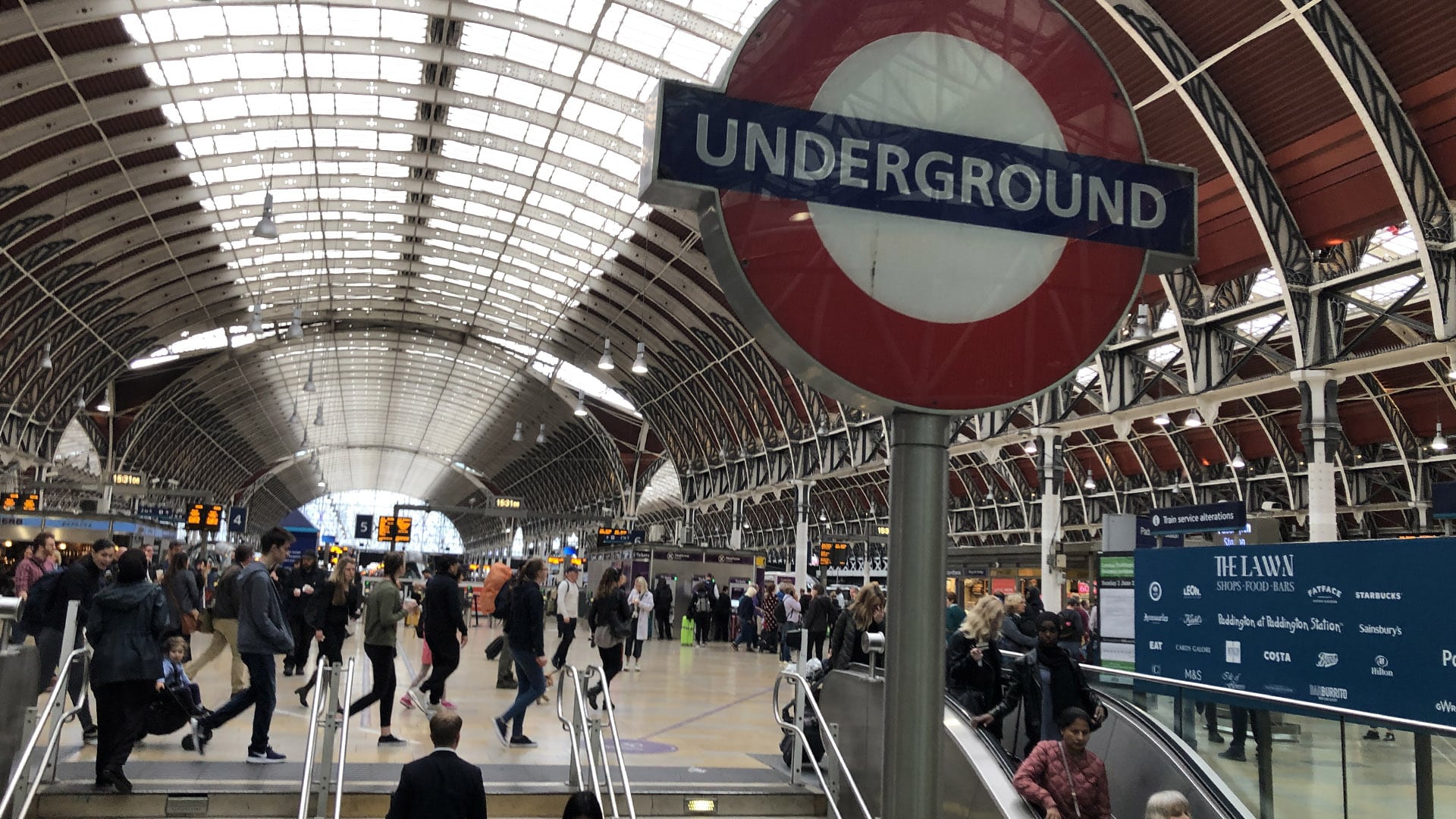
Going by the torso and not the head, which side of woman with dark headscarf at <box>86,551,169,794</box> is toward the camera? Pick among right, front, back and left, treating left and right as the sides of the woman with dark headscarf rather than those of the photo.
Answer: back

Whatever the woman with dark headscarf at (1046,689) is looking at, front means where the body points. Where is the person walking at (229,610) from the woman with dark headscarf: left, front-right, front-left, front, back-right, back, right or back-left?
right

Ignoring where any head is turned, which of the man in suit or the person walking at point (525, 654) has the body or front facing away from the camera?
the man in suit

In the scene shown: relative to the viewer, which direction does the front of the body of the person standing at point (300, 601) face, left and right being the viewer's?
facing the viewer

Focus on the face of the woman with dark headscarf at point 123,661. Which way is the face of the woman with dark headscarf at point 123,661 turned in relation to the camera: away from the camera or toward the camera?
away from the camera

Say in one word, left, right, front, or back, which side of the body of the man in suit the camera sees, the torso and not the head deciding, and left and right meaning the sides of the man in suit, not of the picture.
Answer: back

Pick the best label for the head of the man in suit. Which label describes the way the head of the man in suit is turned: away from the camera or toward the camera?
away from the camera

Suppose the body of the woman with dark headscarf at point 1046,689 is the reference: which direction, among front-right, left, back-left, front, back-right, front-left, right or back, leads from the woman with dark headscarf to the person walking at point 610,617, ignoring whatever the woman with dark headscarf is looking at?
back-right

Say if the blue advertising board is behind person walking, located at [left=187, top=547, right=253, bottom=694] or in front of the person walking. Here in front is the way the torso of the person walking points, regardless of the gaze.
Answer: in front

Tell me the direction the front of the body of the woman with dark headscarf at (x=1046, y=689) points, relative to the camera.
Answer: toward the camera

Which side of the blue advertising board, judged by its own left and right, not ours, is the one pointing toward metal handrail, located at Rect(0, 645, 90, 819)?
front
